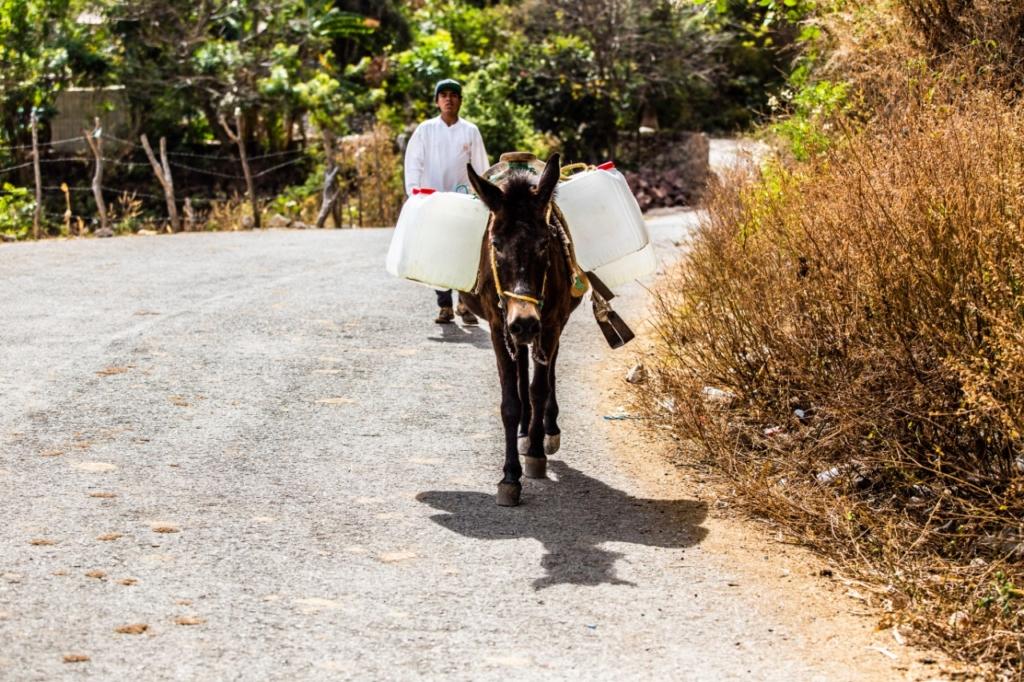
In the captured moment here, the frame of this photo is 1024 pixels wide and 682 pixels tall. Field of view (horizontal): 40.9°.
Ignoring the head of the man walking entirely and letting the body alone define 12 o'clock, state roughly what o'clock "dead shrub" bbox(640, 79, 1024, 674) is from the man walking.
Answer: The dead shrub is roughly at 11 o'clock from the man walking.

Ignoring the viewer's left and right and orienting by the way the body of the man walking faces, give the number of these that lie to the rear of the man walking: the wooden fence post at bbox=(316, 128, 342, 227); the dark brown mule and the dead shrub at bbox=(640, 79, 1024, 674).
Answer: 1

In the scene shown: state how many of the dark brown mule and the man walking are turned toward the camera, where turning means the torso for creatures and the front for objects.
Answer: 2

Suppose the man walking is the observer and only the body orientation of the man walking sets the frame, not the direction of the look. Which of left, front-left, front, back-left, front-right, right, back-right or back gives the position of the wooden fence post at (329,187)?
back

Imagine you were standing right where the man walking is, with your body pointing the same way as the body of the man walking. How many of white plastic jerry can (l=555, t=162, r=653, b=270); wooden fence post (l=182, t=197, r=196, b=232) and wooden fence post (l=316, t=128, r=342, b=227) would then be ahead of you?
1

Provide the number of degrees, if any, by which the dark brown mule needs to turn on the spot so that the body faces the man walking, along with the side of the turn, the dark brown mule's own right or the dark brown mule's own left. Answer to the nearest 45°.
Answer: approximately 180°

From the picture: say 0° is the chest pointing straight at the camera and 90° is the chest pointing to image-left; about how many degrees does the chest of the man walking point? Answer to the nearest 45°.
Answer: approximately 0°

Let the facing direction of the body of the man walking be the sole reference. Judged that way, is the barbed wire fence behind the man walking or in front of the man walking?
behind

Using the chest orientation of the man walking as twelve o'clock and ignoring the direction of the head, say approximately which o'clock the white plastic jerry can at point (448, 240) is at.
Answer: The white plastic jerry can is roughly at 12 o'clock from the man walking.

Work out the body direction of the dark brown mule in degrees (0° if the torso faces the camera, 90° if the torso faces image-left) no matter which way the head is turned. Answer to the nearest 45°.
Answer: approximately 0°

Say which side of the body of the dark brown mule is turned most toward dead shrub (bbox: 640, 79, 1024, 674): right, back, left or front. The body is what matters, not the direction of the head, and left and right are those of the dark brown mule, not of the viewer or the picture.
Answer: left
